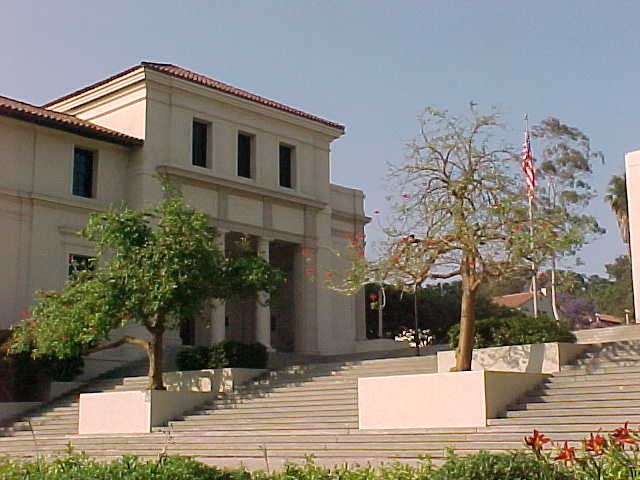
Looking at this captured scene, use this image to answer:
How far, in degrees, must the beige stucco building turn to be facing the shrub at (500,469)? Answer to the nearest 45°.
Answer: approximately 45° to its right

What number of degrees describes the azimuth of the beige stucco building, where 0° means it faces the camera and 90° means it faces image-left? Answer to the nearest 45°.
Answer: approximately 315°

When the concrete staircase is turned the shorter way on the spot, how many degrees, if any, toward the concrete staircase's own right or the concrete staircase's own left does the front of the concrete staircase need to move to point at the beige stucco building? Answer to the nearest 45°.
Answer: approximately 180°

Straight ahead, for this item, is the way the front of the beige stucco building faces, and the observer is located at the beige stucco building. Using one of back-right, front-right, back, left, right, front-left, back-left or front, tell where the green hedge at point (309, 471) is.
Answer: front-right

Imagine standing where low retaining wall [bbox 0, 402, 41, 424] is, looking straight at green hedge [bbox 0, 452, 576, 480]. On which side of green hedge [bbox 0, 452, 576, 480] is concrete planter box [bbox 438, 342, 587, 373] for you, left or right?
left

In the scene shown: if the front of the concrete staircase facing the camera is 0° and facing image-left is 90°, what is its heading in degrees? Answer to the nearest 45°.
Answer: approximately 0°

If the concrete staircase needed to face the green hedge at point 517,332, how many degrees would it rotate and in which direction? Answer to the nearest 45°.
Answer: approximately 90° to its left

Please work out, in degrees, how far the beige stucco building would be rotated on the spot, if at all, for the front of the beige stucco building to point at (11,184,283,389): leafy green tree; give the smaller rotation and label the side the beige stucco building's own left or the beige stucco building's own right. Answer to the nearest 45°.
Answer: approximately 45° to the beige stucco building's own right

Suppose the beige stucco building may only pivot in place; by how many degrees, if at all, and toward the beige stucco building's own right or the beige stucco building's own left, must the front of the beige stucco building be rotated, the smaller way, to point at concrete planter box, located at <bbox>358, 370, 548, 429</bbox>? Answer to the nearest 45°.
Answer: approximately 45° to the beige stucco building's own right
